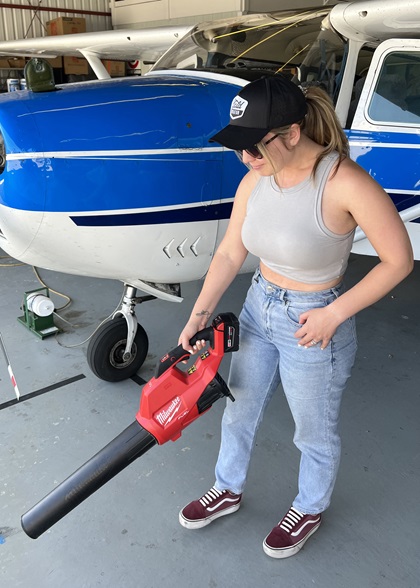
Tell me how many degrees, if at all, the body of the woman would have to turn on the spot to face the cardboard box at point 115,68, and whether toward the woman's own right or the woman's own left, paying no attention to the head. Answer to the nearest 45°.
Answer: approximately 135° to the woman's own right

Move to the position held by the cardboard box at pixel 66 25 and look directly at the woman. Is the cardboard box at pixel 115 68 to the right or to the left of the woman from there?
left

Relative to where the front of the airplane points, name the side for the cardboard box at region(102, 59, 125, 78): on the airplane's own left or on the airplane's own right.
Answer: on the airplane's own right

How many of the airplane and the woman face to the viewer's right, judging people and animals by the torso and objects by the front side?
0
